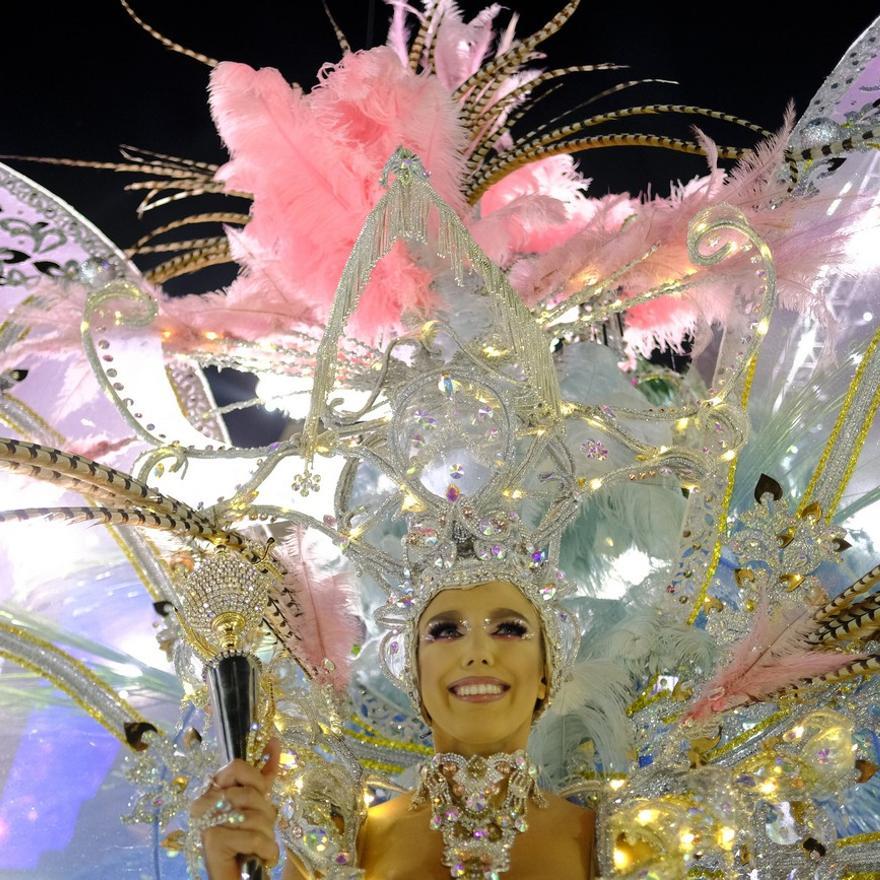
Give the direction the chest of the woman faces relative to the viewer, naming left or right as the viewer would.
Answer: facing the viewer

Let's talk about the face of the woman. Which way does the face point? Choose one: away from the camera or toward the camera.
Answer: toward the camera
